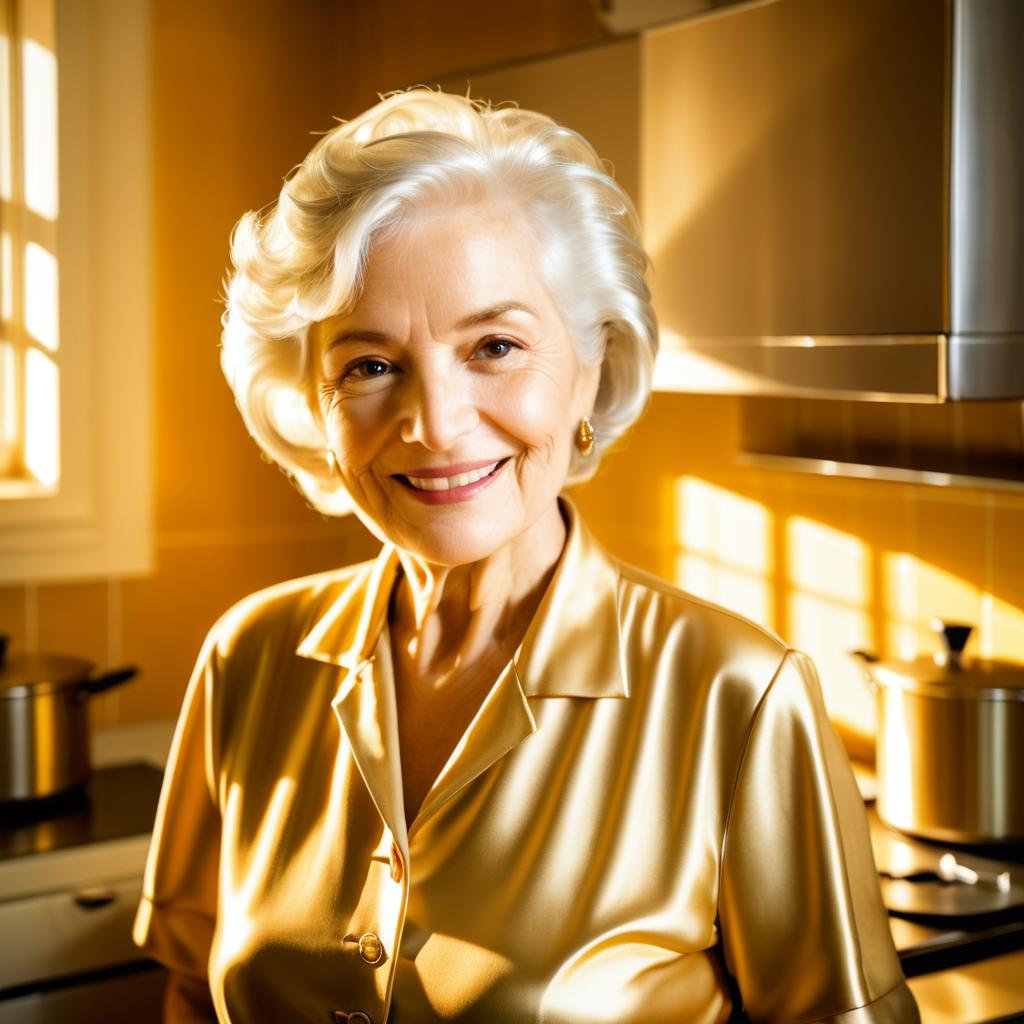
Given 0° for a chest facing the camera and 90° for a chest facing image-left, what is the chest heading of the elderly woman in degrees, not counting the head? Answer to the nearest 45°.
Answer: approximately 45°

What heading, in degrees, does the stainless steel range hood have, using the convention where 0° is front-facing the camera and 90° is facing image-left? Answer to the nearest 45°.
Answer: approximately 45°

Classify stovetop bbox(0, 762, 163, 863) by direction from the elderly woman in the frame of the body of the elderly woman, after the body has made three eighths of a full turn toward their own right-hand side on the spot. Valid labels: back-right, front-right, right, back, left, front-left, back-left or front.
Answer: front-left
